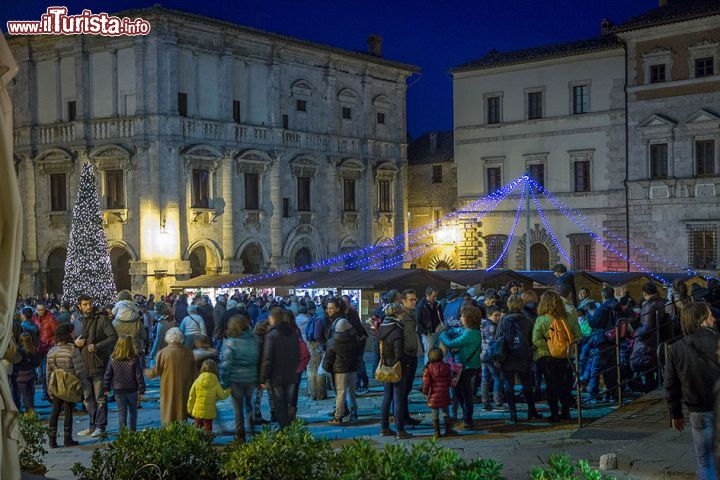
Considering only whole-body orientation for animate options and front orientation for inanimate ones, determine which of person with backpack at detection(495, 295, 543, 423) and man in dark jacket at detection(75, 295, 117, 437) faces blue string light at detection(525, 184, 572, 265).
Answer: the person with backpack

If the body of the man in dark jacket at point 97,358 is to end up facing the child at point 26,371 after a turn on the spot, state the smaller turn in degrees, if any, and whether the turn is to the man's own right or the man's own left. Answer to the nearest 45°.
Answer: approximately 90° to the man's own right

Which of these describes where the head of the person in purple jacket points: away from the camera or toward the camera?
away from the camera

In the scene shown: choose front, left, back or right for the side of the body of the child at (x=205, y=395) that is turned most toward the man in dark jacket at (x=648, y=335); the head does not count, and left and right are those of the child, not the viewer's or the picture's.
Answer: right

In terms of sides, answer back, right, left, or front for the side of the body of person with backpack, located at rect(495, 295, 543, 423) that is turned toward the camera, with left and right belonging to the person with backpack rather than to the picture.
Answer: back

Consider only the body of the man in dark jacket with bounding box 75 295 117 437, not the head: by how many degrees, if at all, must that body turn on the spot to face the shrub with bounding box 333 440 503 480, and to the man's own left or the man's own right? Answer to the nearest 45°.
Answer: approximately 45° to the man's own left

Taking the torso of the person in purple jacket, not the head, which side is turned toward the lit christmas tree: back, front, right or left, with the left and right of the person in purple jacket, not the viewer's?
front

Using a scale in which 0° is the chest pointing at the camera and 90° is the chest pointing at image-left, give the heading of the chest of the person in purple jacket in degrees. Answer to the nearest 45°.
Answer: approximately 180°

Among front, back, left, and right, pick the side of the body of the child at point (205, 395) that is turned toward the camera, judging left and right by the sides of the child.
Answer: back

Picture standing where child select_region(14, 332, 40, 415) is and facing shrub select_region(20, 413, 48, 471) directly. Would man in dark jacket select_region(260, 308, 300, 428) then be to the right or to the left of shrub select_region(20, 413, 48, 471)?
left

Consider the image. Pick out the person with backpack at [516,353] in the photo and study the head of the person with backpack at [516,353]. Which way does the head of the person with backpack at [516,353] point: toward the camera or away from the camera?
away from the camera

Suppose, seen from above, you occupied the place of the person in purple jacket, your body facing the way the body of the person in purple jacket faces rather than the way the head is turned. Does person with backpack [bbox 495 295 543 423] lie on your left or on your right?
on your right
